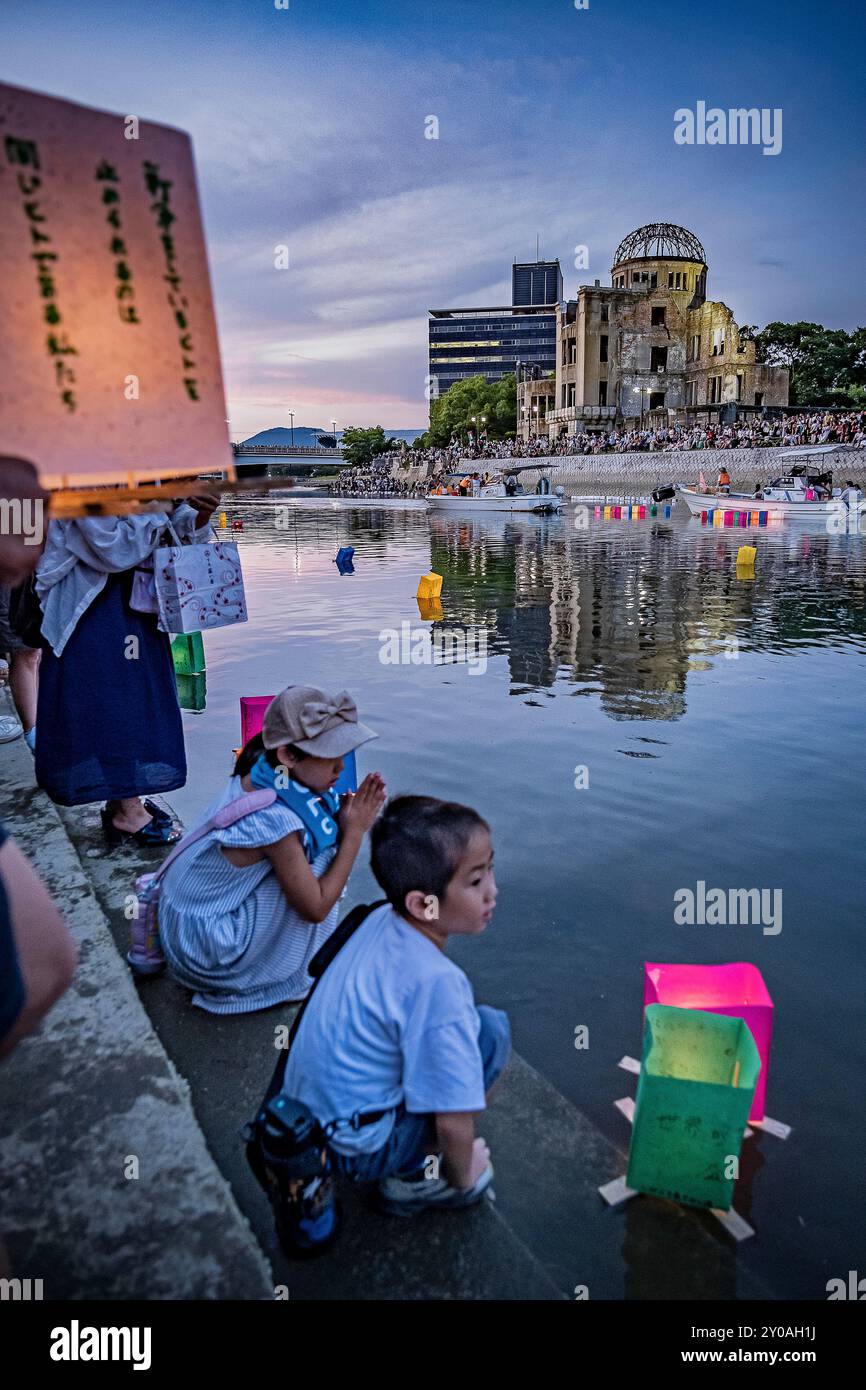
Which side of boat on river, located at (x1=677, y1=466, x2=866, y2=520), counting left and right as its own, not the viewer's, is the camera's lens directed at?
left

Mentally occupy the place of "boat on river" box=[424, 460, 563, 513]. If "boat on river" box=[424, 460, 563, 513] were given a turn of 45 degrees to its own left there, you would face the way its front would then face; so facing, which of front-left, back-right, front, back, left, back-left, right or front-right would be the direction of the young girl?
front-left

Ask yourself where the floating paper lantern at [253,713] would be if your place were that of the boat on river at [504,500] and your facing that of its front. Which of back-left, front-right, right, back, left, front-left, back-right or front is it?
left

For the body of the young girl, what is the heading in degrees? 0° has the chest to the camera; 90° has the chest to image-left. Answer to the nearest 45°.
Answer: approximately 270°

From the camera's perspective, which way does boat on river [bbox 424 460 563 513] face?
to the viewer's left

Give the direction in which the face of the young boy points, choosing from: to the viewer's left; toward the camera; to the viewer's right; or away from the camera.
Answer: to the viewer's right

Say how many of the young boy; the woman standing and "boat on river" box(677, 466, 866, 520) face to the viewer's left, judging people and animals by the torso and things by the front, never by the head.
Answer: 1

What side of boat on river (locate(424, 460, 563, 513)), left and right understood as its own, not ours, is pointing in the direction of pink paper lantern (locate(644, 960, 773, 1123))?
left

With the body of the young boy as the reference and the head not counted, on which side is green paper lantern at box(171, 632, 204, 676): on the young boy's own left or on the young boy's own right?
on the young boy's own left

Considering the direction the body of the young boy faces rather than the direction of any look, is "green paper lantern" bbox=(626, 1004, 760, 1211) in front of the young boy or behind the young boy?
in front

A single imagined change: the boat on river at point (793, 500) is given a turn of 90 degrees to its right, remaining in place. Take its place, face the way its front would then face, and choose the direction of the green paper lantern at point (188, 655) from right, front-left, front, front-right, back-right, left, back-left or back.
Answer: back

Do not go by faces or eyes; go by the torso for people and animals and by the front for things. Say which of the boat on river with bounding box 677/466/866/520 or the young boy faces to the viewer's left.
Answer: the boat on river

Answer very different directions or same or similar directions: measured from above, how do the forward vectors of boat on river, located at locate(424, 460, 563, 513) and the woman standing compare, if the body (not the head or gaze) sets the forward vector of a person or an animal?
very different directions
